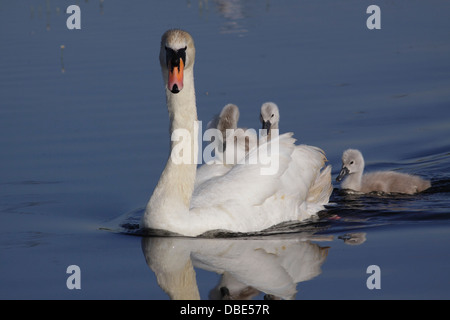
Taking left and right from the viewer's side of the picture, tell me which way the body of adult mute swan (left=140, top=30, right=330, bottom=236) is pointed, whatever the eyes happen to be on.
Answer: facing the viewer and to the left of the viewer

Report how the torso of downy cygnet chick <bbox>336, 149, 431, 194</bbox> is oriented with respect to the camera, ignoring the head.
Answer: to the viewer's left

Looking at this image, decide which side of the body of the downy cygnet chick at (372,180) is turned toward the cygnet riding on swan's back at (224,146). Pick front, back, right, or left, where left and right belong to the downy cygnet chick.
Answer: front

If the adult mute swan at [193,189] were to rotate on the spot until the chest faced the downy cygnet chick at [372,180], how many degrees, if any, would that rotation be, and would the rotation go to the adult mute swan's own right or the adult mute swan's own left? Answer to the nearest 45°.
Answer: approximately 180°

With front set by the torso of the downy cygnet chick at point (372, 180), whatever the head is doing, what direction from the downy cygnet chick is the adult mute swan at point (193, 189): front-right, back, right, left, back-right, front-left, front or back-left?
front-left
